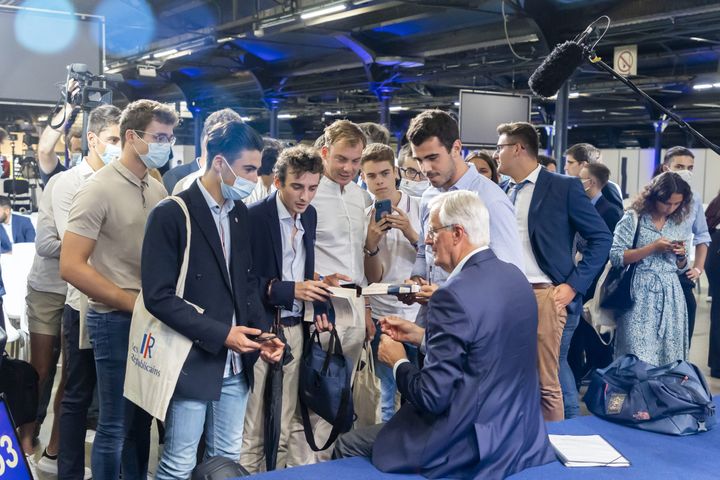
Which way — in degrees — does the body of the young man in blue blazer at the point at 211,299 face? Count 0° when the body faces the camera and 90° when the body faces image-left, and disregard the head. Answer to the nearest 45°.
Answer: approximately 315°

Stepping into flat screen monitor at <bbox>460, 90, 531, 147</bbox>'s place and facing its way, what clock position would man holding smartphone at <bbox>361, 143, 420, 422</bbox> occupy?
The man holding smartphone is roughly at 12 o'clock from the flat screen monitor.

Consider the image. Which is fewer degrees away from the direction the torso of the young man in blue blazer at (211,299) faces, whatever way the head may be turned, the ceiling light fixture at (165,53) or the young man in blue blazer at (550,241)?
the young man in blue blazer

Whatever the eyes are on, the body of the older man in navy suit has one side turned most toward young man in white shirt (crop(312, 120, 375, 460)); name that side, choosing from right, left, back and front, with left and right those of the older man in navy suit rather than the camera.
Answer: front

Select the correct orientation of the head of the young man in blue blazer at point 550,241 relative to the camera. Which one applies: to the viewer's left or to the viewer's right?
to the viewer's left

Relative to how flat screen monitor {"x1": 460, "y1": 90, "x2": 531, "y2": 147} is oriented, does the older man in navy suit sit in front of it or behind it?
in front

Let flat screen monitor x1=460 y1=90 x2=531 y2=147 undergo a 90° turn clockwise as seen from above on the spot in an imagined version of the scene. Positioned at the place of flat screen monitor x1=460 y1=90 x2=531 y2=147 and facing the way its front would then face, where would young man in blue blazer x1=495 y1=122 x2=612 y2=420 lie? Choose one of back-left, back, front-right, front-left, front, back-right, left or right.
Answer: left

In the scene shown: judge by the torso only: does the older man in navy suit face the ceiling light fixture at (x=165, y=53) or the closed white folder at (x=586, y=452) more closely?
the ceiling light fixture

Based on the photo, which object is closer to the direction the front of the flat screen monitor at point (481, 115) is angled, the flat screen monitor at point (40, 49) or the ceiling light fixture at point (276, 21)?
the flat screen monitor

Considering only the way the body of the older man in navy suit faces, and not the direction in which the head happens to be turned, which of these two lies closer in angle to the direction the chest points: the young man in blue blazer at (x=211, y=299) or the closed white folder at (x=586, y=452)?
the young man in blue blazer

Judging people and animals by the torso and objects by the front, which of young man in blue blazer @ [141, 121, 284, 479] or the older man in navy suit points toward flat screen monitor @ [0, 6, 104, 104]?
the older man in navy suit

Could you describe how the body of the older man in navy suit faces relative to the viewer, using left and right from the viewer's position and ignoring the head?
facing away from the viewer and to the left of the viewer

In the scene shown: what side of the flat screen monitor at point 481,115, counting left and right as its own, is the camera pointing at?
front

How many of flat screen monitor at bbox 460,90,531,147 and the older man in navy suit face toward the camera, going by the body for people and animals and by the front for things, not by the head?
1

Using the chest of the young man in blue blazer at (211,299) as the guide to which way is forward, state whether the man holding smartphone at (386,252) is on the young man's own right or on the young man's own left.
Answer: on the young man's own left

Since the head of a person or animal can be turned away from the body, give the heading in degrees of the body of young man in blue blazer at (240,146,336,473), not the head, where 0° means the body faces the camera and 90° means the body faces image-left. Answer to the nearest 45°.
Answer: approximately 315°

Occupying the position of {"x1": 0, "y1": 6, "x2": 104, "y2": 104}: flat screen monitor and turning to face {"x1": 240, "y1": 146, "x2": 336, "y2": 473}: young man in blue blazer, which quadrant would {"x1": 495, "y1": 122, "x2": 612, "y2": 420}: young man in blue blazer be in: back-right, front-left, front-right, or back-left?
front-left

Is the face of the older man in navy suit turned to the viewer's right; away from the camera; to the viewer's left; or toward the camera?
to the viewer's left
